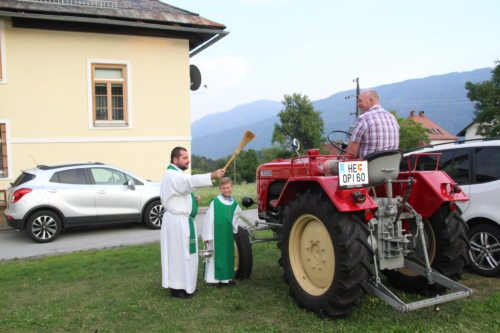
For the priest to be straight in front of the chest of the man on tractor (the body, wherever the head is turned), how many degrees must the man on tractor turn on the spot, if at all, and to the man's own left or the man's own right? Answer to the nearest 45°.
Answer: approximately 45° to the man's own left

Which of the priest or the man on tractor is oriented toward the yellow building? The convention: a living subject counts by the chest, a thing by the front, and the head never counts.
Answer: the man on tractor

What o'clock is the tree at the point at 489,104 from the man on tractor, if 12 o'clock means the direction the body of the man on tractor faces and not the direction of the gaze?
The tree is roughly at 2 o'clock from the man on tractor.

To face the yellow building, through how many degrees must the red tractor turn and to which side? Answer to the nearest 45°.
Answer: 0° — it already faces it

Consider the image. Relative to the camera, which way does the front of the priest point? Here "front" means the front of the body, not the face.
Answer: to the viewer's right

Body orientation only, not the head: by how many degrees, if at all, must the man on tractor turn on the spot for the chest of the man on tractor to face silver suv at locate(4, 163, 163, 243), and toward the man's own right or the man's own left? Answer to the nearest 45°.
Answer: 0° — they already face it

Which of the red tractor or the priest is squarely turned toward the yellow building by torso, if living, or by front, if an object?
the red tractor

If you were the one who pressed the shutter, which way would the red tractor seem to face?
facing away from the viewer and to the left of the viewer

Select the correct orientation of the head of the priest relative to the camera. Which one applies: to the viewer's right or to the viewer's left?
to the viewer's right

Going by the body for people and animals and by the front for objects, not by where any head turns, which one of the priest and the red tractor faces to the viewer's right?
the priest

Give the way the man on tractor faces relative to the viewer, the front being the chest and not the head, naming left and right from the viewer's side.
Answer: facing away from the viewer and to the left of the viewer
